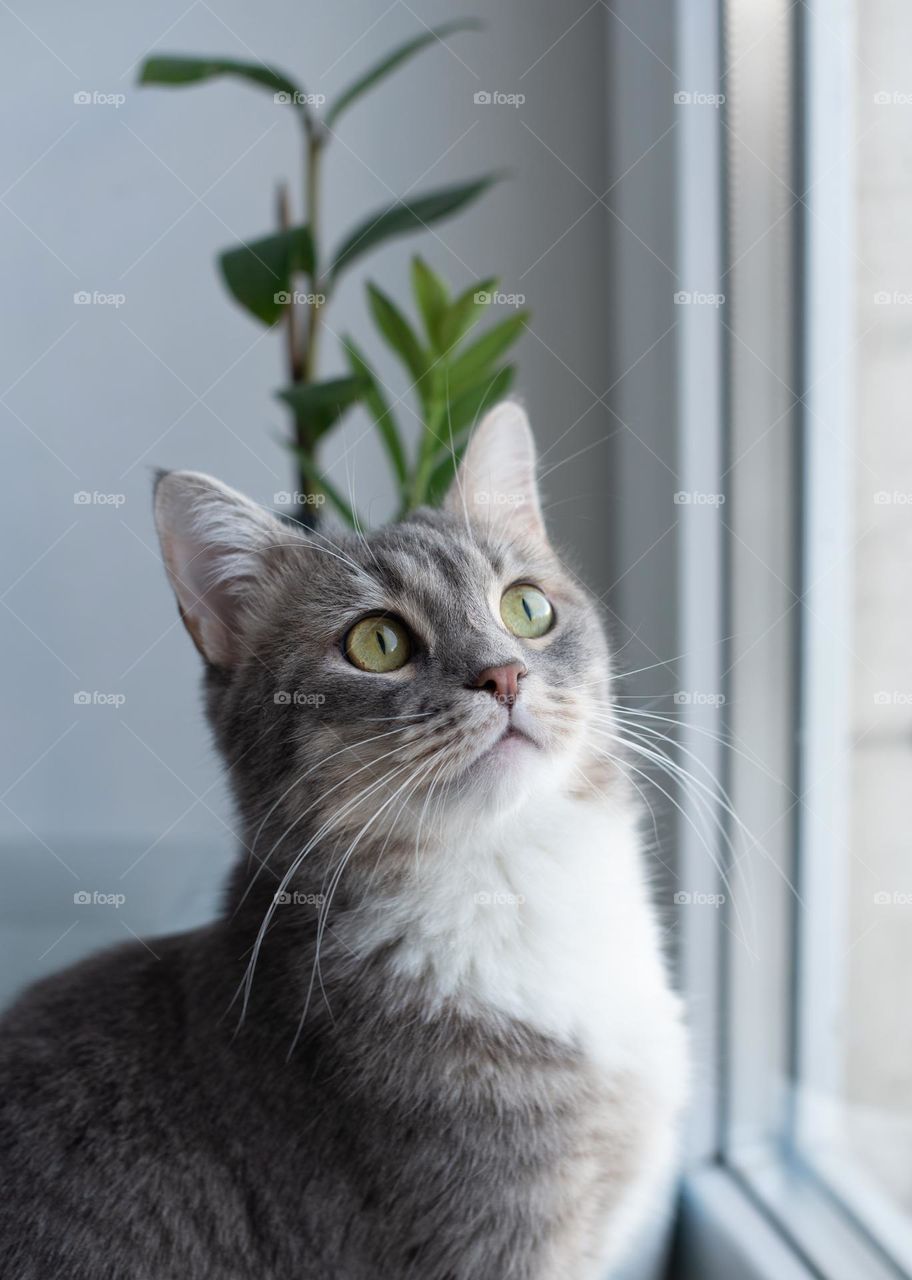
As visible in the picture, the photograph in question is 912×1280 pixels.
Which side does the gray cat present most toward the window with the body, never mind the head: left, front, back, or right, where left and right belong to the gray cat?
left
